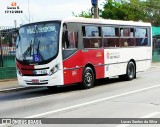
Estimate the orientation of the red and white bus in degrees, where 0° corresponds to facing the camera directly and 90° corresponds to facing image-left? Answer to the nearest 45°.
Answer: approximately 45°

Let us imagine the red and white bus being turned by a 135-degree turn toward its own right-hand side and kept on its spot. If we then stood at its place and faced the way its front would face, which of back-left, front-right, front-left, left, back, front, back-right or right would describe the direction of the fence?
front-left
